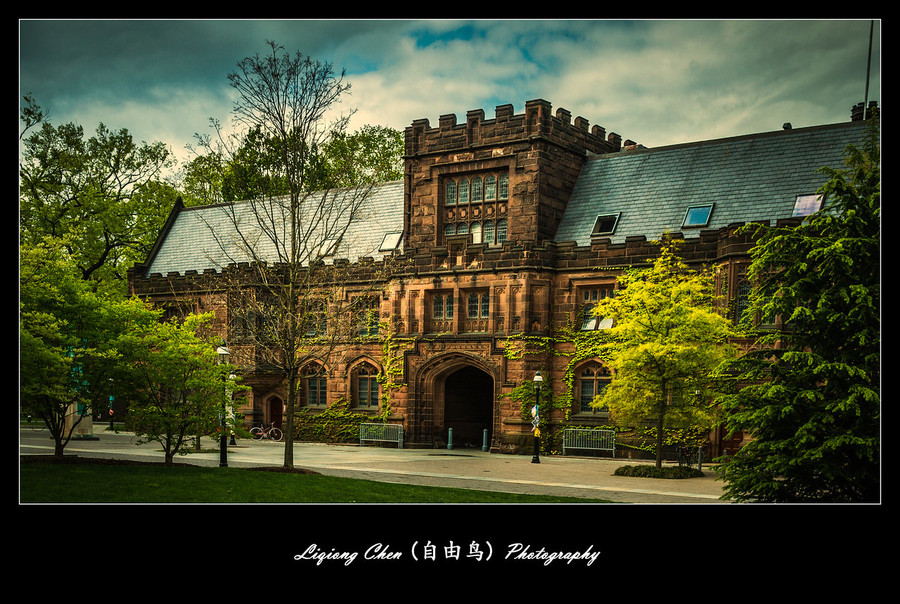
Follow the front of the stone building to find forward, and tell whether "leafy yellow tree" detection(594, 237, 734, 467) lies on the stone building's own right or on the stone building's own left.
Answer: on the stone building's own left

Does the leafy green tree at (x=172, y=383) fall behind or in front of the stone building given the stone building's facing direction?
in front

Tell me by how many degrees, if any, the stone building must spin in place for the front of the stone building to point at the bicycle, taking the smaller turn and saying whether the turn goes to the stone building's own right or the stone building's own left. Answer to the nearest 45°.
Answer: approximately 90° to the stone building's own right

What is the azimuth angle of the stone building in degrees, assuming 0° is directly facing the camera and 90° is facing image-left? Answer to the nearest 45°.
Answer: approximately 45°

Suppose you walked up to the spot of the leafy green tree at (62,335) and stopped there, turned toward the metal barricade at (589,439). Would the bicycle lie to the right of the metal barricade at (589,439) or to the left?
left

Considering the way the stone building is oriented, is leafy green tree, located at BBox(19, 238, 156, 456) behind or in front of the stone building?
in front
